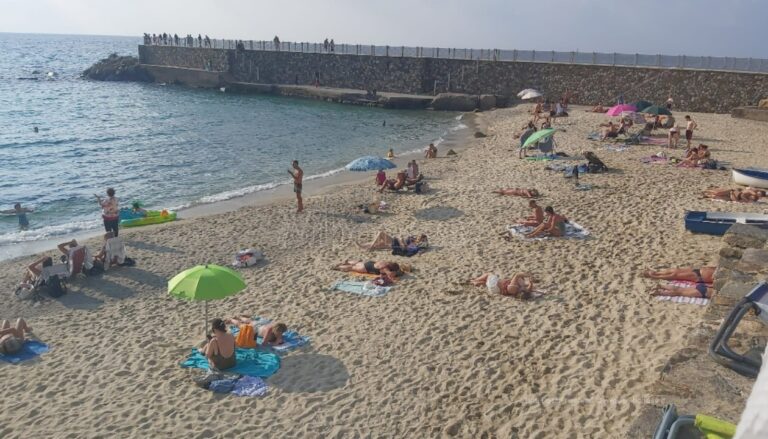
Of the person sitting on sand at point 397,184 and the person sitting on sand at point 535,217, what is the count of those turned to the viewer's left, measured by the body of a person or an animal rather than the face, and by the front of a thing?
2

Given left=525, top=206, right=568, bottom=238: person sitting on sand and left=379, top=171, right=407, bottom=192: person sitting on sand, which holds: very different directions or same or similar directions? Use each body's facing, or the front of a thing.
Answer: same or similar directions

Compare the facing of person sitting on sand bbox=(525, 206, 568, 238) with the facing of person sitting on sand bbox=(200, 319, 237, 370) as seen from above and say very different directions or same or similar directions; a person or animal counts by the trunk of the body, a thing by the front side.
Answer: same or similar directions

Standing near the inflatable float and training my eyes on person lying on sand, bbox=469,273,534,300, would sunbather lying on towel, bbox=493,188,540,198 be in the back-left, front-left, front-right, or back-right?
front-left

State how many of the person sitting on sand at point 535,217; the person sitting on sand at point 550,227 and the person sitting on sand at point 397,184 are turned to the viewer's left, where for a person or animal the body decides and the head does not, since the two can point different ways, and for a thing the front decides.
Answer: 3

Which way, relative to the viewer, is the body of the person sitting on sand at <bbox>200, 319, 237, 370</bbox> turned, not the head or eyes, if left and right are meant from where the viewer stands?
facing away from the viewer and to the left of the viewer

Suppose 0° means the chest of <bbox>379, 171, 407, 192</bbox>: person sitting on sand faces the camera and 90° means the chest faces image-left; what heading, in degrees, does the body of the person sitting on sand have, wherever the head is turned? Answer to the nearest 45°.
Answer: approximately 90°

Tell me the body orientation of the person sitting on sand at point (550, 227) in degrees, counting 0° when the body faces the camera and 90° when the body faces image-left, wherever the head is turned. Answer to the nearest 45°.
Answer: approximately 90°

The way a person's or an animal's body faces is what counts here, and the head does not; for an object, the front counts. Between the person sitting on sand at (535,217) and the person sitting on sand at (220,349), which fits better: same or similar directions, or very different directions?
same or similar directions

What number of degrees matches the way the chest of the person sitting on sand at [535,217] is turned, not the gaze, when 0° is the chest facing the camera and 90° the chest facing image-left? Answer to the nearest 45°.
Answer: approximately 90°

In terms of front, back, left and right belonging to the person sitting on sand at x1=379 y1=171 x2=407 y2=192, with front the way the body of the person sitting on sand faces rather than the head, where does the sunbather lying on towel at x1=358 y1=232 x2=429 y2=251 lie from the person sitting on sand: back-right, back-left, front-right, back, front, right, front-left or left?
left
